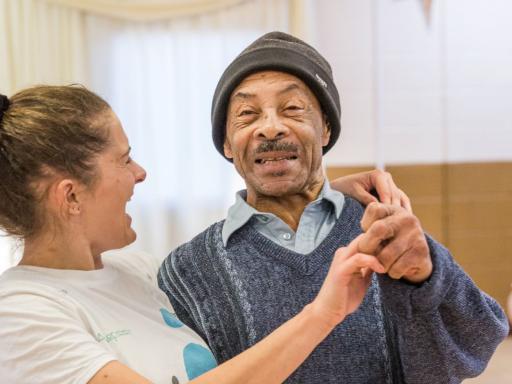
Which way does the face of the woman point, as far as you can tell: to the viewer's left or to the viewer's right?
to the viewer's right

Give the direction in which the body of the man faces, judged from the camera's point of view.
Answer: toward the camera
